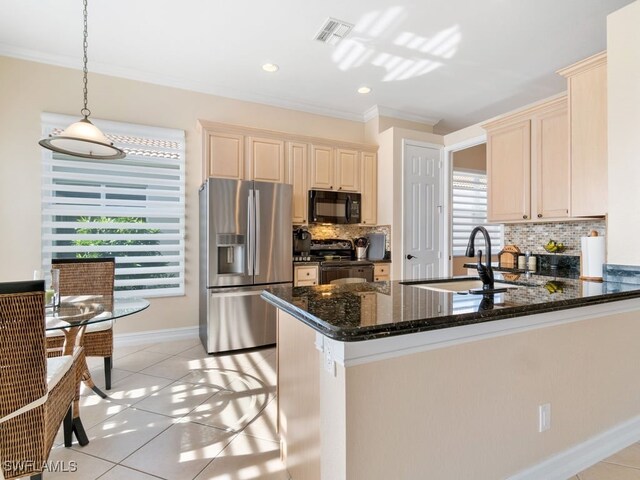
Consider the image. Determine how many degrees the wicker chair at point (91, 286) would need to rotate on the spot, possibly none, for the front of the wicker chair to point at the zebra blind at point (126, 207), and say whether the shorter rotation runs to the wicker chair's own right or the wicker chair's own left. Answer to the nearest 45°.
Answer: approximately 180°

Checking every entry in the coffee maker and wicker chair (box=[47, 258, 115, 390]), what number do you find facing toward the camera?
2

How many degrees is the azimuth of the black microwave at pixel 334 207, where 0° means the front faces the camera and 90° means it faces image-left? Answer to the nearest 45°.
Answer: approximately 315°

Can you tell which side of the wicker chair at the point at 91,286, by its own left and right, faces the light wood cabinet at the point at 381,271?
left

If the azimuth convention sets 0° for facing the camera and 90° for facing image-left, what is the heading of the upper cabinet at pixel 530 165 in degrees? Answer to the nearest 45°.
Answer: approximately 45°

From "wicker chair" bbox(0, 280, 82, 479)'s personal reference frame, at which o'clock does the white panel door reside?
The white panel door is roughly at 1 o'clock from the wicker chair.

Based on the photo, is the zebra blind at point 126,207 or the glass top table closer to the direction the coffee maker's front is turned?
the glass top table

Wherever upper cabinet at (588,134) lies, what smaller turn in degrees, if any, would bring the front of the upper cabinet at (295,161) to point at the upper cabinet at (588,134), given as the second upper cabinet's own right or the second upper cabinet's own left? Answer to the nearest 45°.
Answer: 0° — it already faces it

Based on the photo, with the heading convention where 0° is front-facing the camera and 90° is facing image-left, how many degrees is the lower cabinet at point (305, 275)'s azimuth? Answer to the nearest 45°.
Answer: approximately 0°
